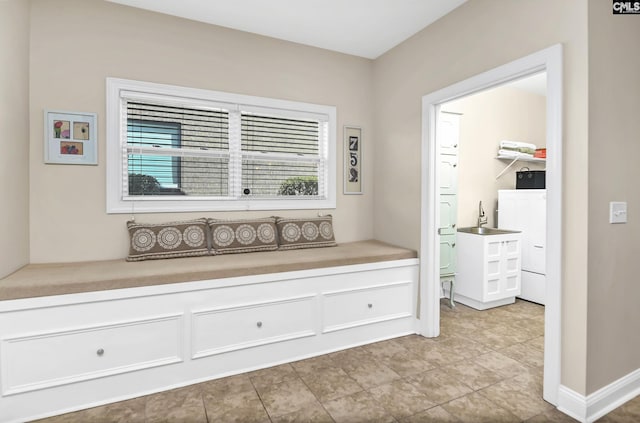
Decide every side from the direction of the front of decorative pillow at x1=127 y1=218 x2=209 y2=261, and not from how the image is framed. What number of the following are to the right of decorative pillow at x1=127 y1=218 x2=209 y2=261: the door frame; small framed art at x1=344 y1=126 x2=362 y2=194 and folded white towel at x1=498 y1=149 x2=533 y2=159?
0

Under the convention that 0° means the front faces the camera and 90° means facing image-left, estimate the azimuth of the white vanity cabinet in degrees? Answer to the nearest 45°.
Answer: approximately 315°

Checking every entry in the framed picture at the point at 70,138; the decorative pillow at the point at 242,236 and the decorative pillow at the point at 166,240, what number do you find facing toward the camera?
3

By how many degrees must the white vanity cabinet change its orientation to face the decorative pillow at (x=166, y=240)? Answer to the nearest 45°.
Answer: approximately 90° to its right

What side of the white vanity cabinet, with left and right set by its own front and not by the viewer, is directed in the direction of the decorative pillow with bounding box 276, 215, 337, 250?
right

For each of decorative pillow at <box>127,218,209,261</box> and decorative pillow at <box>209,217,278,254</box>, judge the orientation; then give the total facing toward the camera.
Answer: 2

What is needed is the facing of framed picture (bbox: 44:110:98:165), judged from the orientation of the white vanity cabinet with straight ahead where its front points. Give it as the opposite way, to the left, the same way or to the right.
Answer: the same way

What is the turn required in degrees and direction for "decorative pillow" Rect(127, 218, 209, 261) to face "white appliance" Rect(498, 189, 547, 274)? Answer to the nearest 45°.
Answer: approximately 90° to its left

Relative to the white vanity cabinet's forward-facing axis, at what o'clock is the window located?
The window is roughly at 3 o'clock from the white vanity cabinet.

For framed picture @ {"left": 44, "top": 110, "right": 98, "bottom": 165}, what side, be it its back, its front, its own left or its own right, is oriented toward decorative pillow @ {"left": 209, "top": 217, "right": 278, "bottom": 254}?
left

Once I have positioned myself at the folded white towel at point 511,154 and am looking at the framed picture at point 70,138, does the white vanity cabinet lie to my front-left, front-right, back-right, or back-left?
front-left

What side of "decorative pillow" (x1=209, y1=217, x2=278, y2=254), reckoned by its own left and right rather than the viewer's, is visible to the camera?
front

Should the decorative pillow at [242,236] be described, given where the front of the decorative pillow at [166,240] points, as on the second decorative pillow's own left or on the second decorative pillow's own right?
on the second decorative pillow's own left

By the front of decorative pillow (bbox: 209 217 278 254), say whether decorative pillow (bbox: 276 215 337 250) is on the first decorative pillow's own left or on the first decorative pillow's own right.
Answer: on the first decorative pillow's own left

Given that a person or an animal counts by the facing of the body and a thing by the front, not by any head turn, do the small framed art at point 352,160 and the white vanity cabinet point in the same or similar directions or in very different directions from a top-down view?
same or similar directions

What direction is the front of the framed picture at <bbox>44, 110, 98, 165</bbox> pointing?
toward the camera

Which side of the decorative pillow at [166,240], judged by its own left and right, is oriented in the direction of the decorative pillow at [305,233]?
left
